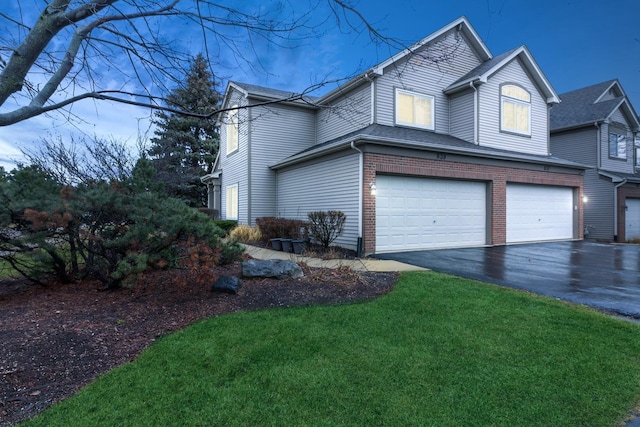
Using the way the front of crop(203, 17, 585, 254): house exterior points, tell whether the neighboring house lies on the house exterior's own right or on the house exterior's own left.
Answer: on the house exterior's own left

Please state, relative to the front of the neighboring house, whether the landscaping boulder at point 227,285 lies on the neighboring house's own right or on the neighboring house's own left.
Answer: on the neighboring house's own right

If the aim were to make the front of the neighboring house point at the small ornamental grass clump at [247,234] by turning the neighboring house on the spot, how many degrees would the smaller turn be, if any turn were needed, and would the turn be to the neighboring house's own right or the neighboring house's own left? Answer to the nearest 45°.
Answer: approximately 90° to the neighboring house's own right

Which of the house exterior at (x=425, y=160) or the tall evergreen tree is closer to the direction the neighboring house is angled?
the house exterior

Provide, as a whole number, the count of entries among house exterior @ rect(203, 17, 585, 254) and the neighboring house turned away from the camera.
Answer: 0

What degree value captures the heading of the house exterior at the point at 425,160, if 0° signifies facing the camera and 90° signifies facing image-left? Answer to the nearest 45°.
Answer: approximately 315°

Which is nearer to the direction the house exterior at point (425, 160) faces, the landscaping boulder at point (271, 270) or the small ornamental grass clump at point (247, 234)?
the landscaping boulder

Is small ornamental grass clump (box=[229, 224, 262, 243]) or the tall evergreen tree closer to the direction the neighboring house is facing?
the small ornamental grass clump

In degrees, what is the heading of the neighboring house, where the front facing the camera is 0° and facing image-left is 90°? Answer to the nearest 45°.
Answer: approximately 315°

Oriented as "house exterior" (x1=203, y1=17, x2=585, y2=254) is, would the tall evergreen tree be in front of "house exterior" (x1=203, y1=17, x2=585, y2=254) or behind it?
behind
